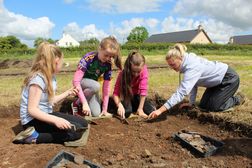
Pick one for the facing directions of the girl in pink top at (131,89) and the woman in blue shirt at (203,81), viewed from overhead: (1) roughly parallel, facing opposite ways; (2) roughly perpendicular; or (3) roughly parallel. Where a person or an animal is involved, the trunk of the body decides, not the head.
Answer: roughly perpendicular

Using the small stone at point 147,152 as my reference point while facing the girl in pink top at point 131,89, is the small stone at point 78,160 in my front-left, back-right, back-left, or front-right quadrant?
back-left

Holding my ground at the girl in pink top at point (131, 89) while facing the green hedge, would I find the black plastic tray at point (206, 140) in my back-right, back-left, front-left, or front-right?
back-right

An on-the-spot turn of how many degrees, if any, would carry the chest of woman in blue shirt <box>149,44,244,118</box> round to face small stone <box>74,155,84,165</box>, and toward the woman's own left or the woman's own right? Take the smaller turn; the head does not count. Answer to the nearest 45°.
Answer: approximately 45° to the woman's own left

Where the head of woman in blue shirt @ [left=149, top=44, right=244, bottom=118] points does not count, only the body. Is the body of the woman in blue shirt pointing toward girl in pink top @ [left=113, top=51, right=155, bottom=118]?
yes

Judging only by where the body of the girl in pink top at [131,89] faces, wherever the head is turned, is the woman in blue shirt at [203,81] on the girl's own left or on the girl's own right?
on the girl's own left

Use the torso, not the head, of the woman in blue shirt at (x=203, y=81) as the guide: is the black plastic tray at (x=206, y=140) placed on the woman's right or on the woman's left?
on the woman's left

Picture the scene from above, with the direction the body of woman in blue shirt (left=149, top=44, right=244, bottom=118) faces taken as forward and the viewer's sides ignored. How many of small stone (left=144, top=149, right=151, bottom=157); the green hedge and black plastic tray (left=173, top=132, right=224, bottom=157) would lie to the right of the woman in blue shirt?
1

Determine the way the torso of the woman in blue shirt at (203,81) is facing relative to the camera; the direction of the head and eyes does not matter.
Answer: to the viewer's left

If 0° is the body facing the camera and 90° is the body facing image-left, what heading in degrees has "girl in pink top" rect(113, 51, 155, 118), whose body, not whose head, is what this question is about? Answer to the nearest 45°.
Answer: approximately 0°
